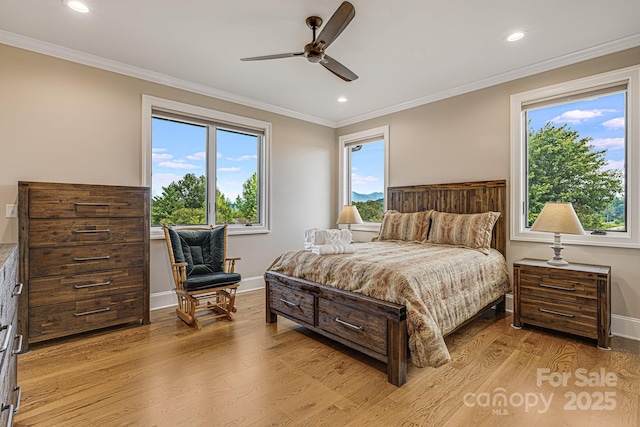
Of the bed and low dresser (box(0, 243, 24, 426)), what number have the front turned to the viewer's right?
1

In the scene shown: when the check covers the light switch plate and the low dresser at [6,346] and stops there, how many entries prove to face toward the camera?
1

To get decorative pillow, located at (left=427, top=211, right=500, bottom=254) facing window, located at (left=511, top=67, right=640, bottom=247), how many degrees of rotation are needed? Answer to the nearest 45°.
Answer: approximately 135° to its left

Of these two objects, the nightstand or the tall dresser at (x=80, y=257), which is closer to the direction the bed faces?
the tall dresser

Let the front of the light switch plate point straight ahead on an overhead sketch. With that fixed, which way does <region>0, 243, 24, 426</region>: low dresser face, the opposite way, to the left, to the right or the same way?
to the left

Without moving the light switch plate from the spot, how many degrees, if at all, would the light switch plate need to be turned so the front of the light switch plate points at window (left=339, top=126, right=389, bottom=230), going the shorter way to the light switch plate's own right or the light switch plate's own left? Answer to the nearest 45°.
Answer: approximately 90° to the light switch plate's own left

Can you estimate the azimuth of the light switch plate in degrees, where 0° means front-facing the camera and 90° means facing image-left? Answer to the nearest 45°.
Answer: approximately 0°

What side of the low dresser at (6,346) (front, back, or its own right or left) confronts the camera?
right
